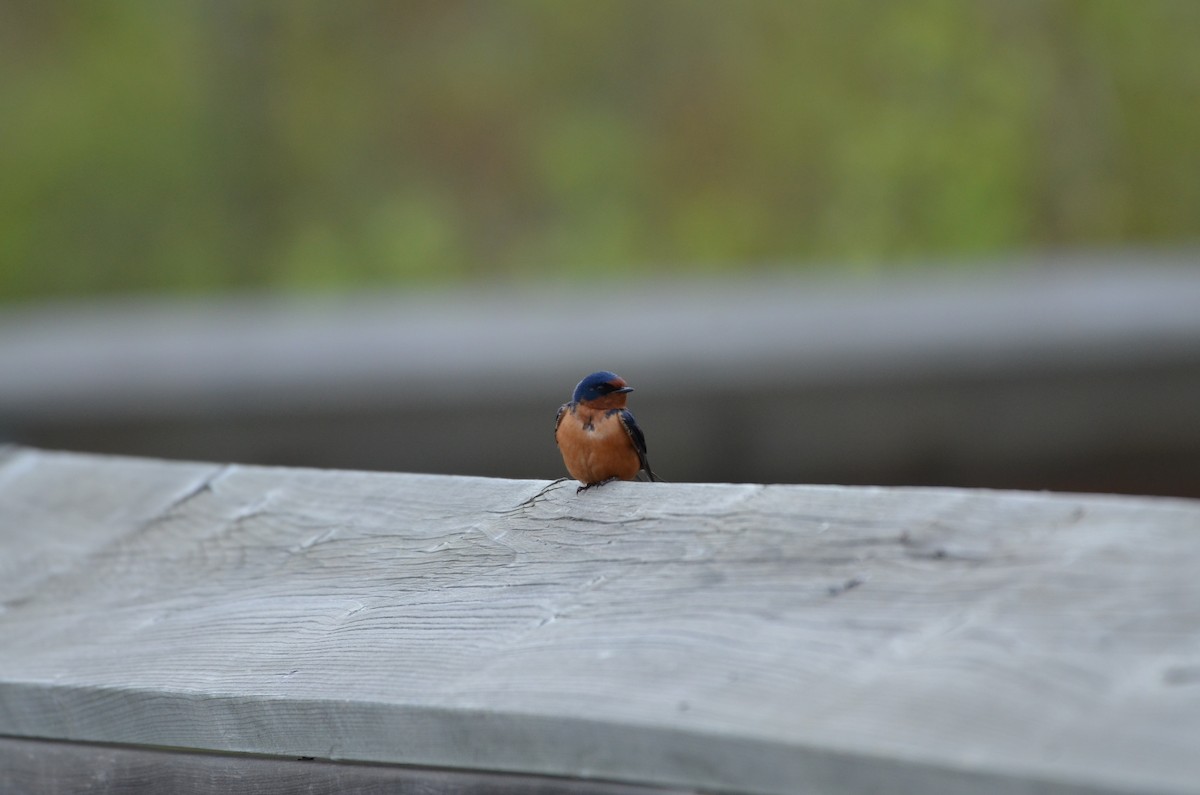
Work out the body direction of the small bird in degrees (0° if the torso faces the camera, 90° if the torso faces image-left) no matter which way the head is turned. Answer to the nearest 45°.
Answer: approximately 0°

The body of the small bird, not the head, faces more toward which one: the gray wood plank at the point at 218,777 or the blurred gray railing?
the gray wood plank

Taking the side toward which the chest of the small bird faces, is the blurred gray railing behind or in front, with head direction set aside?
behind

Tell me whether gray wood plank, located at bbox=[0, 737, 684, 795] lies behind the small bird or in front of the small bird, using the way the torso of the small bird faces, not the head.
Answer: in front
